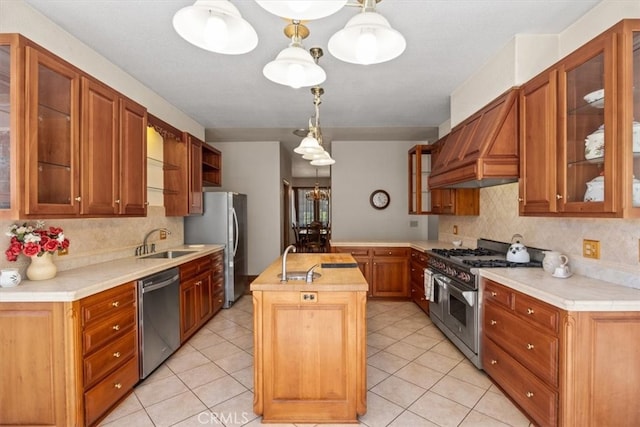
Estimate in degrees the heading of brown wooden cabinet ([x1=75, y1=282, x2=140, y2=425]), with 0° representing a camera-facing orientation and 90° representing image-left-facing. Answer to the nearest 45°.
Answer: approximately 315°

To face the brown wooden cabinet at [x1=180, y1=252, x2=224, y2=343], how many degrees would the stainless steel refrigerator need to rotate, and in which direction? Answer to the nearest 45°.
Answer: approximately 90° to its right

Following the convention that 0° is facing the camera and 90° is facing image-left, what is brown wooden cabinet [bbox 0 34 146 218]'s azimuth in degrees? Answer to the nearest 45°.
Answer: approximately 315°

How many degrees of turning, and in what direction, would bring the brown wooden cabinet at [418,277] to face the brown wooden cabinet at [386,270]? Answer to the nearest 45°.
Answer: approximately 45° to its right

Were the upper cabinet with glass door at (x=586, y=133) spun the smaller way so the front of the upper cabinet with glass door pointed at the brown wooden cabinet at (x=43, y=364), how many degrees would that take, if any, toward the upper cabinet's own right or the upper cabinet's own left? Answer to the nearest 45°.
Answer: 0° — it already faces it

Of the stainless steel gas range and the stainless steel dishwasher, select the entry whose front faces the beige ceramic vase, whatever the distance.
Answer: the stainless steel gas range

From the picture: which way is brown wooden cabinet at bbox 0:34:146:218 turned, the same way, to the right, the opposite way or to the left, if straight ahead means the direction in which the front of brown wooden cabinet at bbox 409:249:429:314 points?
the opposite way

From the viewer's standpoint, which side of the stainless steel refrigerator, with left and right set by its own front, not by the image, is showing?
right

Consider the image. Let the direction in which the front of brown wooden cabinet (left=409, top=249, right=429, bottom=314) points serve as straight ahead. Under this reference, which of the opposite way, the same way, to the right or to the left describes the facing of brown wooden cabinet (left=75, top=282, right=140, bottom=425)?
the opposite way

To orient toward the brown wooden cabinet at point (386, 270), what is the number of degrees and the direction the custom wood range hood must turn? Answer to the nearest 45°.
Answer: approximately 90° to its right

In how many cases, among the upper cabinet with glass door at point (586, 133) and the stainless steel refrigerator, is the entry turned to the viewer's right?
1
